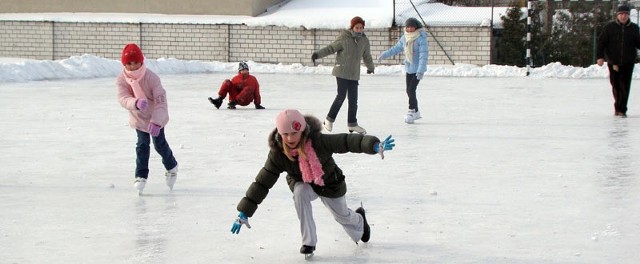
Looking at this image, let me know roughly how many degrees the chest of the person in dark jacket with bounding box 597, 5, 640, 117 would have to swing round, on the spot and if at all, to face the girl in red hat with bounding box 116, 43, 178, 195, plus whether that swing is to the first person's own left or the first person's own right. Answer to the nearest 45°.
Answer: approximately 45° to the first person's own right

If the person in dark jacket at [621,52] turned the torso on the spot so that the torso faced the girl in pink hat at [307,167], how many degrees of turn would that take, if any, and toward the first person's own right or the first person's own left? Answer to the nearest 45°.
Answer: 0° — they already face them

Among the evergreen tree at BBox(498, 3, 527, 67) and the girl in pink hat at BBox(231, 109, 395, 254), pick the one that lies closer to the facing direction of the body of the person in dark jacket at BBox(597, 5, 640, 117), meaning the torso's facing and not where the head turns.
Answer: the girl in pink hat

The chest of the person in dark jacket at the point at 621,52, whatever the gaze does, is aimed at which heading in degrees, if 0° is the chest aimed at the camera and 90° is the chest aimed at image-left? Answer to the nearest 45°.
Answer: approximately 0°

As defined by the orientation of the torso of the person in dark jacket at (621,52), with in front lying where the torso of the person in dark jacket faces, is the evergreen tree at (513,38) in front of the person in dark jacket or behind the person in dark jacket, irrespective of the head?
behind

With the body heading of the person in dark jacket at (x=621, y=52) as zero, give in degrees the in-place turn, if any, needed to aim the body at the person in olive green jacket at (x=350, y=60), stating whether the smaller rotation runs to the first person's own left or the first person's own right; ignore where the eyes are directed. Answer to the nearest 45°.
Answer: approximately 45° to the first person's own right

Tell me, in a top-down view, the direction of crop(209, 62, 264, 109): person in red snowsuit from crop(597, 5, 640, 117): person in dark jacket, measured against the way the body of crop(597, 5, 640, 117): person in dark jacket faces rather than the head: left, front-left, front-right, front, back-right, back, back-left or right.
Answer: right
